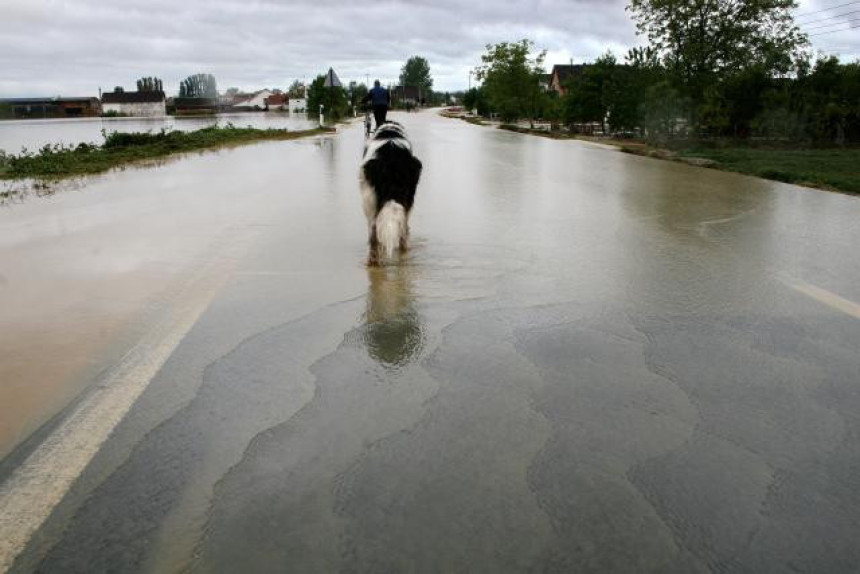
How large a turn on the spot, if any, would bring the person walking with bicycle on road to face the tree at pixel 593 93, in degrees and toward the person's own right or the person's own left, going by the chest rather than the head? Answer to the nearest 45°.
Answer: approximately 45° to the person's own right

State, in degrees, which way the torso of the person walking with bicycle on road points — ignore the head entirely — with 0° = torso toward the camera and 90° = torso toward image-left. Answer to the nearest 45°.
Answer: approximately 180°
